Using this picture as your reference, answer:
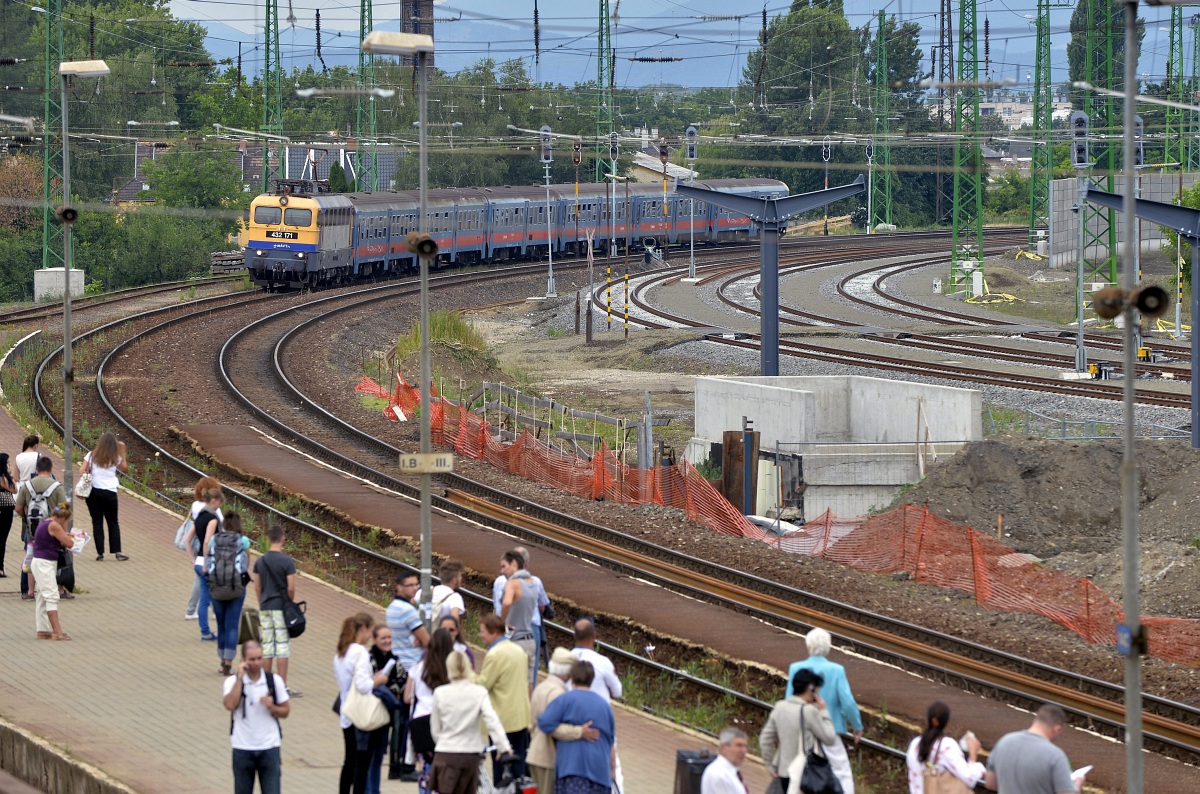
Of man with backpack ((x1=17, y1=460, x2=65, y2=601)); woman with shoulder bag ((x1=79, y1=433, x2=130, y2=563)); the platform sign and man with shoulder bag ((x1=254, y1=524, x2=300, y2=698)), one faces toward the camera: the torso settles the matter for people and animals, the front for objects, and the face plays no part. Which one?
the platform sign

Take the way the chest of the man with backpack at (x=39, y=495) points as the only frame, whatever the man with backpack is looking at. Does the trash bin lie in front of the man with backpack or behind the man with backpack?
behind

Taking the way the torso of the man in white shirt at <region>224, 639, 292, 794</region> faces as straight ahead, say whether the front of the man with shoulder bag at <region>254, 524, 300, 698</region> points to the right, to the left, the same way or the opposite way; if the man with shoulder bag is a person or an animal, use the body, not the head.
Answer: the opposite way

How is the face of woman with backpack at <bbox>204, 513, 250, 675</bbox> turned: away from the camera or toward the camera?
away from the camera

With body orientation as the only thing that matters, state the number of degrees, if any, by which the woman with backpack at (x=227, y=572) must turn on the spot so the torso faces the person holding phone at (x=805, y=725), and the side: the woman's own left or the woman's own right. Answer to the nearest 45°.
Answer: approximately 135° to the woman's own right

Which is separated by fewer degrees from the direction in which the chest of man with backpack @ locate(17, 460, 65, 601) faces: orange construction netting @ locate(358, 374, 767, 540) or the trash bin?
the orange construction netting

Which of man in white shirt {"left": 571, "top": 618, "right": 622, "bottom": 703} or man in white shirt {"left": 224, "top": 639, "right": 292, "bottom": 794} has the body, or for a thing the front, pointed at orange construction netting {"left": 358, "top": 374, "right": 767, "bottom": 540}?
man in white shirt {"left": 571, "top": 618, "right": 622, "bottom": 703}

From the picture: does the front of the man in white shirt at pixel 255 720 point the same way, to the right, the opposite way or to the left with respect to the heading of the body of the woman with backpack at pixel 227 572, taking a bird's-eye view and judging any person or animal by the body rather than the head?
the opposite way

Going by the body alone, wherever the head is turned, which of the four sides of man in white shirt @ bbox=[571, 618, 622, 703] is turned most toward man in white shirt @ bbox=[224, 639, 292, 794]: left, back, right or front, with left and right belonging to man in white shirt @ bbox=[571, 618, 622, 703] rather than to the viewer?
left

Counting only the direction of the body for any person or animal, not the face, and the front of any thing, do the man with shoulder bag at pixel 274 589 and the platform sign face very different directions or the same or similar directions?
very different directions

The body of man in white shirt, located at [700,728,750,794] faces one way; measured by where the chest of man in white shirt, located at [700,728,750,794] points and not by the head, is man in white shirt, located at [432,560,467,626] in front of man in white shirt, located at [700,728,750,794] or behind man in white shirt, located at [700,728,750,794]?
behind

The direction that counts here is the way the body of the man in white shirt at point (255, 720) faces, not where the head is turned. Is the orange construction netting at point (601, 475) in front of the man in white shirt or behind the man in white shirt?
behind
